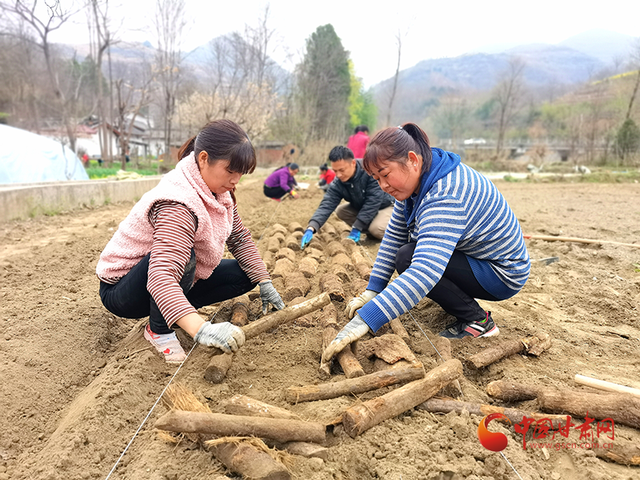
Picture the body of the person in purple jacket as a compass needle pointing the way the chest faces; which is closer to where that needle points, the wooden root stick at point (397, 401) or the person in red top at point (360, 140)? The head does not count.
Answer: the person in red top

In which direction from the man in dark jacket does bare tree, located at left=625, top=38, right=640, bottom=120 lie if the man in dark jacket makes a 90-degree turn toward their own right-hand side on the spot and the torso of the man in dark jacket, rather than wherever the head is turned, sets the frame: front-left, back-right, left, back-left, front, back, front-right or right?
right

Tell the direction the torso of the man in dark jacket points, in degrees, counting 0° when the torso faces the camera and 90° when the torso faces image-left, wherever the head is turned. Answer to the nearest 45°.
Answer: approximately 45°

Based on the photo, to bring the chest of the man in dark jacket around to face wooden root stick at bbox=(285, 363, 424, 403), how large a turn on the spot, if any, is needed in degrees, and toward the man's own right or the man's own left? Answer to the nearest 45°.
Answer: approximately 45° to the man's own left

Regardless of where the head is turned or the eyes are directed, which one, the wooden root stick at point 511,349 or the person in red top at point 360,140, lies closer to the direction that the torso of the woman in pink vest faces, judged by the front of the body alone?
the wooden root stick

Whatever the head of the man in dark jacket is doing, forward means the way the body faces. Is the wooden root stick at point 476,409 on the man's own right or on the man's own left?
on the man's own left

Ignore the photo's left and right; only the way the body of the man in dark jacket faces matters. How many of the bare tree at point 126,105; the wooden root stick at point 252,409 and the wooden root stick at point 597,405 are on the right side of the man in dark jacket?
1

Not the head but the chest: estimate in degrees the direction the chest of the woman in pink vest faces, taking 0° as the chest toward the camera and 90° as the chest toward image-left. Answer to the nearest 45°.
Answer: approximately 315°

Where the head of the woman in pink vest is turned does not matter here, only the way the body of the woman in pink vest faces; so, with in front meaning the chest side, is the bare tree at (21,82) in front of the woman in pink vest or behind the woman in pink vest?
behind

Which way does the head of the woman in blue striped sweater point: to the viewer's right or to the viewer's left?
to the viewer's left

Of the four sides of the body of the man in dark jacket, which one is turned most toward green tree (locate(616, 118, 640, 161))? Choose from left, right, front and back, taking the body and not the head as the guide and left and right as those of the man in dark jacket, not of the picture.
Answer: back

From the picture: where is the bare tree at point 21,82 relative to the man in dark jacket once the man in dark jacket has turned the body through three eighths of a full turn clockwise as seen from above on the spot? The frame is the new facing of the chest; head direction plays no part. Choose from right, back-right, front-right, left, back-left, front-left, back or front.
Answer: front-left

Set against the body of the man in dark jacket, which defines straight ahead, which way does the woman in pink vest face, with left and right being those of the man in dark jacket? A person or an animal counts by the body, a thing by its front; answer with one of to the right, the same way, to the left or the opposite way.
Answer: to the left

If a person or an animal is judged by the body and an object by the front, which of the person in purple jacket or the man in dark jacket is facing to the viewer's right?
the person in purple jacket

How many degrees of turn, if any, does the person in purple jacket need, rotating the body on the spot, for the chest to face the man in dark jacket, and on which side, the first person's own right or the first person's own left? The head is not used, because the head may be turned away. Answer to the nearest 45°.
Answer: approximately 90° to the first person's own right

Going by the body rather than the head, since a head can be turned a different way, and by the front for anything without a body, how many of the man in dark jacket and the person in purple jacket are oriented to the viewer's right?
1

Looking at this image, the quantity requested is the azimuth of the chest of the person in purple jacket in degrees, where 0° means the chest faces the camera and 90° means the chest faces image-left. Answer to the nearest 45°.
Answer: approximately 270°

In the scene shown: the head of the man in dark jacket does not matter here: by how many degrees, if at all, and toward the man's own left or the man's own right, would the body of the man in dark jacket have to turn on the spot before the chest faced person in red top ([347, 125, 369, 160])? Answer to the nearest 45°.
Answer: approximately 135° to the man's own right
